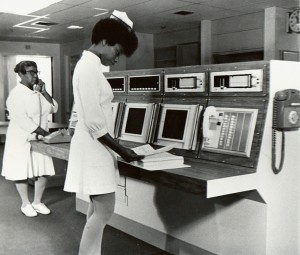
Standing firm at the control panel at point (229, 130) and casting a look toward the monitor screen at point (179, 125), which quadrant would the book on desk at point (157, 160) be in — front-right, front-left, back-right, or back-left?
front-left

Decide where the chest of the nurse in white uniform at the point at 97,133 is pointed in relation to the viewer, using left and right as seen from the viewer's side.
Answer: facing to the right of the viewer

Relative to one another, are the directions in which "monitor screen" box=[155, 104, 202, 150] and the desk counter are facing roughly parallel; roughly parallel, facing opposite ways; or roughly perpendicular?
roughly parallel

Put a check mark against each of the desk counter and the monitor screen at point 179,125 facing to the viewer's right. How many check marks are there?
0

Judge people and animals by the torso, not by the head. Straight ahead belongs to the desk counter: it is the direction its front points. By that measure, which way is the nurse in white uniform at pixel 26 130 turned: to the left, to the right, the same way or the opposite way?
to the left

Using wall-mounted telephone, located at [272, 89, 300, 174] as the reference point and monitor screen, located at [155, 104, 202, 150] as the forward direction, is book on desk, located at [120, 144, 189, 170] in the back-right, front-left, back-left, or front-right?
front-left

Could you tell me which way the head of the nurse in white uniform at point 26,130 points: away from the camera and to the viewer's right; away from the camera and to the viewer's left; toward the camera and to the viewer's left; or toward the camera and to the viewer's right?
toward the camera and to the viewer's right

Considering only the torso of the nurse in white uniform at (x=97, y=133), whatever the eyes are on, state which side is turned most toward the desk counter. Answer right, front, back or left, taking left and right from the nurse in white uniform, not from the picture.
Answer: front

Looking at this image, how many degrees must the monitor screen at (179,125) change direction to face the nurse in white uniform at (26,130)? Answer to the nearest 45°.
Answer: approximately 90° to its right

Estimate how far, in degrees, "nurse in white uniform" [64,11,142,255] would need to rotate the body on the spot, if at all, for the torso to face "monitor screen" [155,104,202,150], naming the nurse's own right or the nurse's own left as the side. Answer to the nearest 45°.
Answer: approximately 45° to the nurse's own left

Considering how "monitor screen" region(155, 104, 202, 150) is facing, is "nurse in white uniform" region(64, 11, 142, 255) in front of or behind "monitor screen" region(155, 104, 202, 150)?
in front

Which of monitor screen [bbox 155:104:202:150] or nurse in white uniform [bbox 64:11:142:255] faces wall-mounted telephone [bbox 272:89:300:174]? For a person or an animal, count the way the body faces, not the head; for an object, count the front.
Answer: the nurse in white uniform

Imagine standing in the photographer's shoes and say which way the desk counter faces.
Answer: facing the viewer and to the left of the viewer
